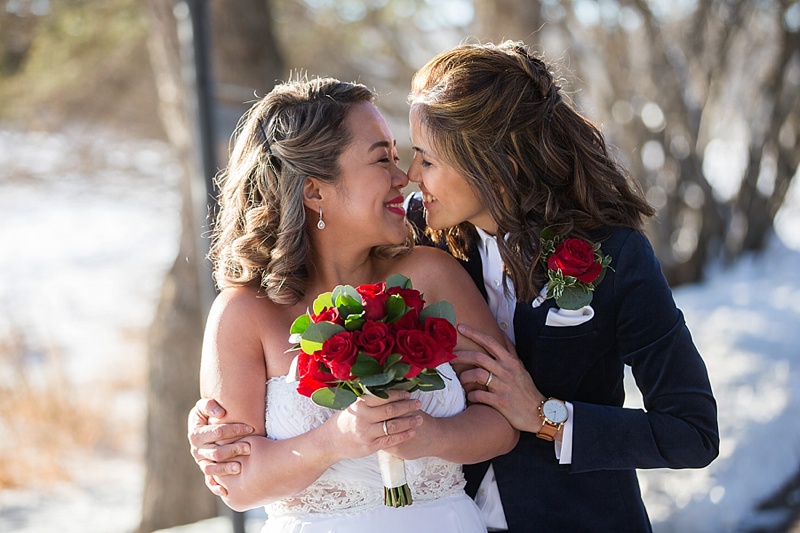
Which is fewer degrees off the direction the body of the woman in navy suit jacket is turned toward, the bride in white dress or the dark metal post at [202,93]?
the bride in white dress

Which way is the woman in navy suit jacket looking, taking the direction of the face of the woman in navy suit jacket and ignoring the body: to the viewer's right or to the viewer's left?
to the viewer's left

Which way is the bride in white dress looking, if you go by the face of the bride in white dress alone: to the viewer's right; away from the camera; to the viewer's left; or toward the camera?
to the viewer's right

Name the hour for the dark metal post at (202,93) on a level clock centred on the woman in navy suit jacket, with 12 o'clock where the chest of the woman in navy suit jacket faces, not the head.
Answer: The dark metal post is roughly at 3 o'clock from the woman in navy suit jacket.

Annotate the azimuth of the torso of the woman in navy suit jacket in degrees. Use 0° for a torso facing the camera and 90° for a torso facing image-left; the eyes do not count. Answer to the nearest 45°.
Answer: approximately 45°

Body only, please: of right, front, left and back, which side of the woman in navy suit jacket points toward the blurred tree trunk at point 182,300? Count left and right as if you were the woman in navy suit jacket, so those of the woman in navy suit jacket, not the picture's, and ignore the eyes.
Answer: right

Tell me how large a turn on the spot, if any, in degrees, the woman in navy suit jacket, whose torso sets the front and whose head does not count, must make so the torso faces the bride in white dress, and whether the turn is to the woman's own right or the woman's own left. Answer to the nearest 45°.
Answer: approximately 45° to the woman's own right

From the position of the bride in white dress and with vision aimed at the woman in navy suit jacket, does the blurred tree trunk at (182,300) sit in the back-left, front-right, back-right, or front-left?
back-left
